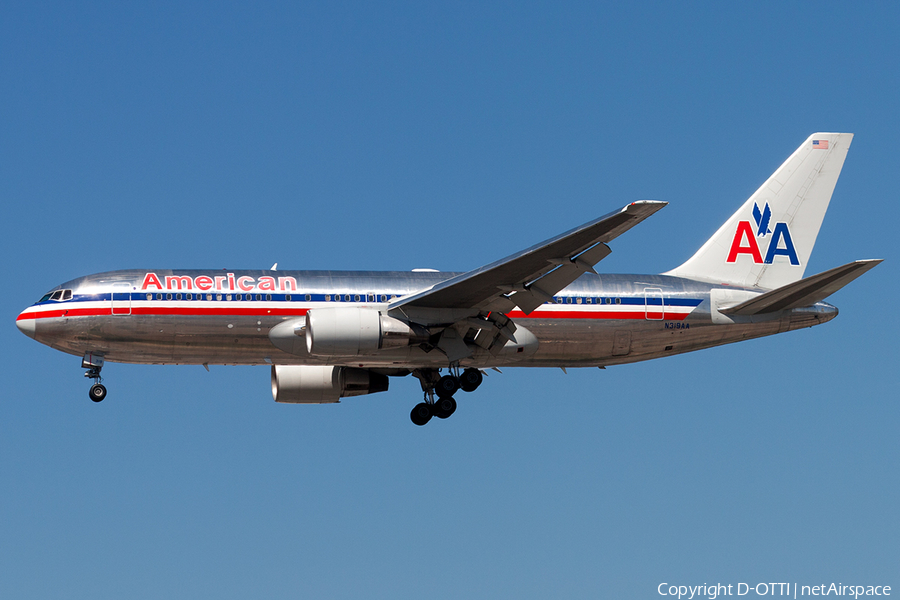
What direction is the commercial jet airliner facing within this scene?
to the viewer's left
